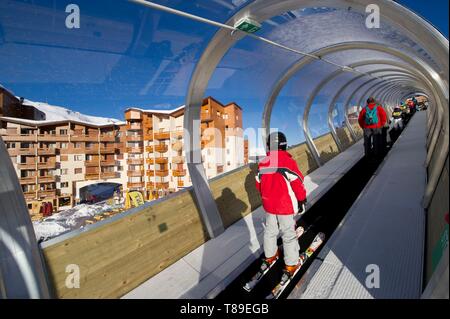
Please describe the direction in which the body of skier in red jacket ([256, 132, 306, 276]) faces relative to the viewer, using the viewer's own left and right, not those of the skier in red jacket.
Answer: facing away from the viewer and to the right of the viewer

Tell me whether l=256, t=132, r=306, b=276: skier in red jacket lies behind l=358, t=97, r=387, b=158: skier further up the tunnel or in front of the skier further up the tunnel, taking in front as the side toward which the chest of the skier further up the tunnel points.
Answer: behind

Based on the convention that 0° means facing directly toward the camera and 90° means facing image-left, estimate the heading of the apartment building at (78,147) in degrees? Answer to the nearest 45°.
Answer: approximately 0°

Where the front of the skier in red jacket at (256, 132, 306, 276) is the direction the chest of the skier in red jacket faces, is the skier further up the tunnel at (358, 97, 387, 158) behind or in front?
in front

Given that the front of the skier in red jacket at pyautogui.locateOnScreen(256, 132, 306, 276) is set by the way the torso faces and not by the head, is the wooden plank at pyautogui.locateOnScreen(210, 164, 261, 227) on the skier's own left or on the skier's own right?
on the skier's own left

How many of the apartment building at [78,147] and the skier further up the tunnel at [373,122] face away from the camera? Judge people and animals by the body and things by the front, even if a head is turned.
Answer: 1

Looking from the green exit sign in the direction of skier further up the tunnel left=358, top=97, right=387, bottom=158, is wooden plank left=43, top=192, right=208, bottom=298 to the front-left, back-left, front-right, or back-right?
back-left

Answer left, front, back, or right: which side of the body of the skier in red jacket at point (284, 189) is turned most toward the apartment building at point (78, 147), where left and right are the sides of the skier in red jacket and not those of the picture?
left

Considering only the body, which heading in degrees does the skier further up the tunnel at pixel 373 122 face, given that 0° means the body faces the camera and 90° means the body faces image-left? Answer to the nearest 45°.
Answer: approximately 180°

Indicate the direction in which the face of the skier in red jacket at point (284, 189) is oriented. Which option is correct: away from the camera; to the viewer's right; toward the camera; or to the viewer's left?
away from the camera

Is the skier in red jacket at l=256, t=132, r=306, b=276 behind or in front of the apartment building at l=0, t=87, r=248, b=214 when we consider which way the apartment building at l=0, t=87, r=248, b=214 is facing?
in front

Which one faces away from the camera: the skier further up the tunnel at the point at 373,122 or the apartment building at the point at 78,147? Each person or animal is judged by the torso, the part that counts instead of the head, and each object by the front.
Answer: the skier further up the tunnel
